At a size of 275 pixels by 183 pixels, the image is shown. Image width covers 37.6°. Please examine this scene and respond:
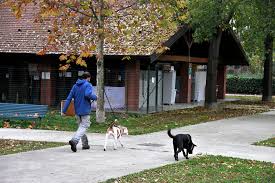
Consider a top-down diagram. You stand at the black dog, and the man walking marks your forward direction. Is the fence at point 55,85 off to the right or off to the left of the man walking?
right

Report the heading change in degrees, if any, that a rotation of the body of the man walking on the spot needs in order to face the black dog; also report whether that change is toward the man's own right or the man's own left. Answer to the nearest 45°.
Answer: approximately 90° to the man's own right

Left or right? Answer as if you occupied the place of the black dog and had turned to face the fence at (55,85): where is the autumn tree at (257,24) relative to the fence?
right

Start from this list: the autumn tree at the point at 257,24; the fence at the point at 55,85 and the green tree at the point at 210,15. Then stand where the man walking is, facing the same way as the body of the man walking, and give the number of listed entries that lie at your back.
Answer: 0

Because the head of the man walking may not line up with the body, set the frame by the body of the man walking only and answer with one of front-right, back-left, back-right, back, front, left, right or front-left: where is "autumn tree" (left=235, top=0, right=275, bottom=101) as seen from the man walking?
front

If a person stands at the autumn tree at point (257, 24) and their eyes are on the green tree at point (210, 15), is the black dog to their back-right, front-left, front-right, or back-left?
front-left

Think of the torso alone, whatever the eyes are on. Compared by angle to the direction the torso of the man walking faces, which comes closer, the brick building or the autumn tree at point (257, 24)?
the autumn tree

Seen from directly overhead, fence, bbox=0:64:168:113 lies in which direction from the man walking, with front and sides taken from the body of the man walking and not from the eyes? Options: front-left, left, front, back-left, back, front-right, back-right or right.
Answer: front-left
